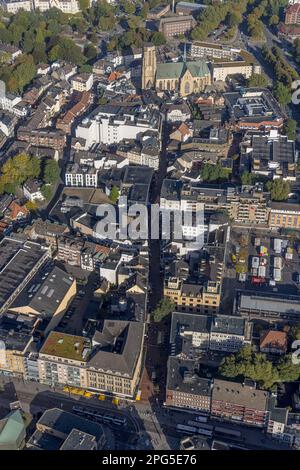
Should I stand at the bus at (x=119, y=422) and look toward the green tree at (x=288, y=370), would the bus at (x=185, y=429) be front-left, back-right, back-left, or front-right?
front-right

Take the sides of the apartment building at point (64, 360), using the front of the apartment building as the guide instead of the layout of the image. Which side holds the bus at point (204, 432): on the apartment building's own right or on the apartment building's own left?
on the apartment building's own left

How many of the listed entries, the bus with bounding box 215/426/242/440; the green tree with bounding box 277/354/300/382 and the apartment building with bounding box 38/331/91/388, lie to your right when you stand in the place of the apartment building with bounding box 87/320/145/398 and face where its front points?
1

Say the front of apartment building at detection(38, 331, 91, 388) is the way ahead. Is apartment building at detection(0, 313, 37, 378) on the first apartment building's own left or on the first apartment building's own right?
on the first apartment building's own right

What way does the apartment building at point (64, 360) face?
toward the camera

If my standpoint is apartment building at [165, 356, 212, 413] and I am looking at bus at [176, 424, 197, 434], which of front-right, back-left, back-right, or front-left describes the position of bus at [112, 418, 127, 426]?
front-right

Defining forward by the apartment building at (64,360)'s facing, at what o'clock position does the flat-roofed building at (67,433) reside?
the flat-roofed building at (67,433) is roughly at 12 o'clock from the apartment building at (64,360).

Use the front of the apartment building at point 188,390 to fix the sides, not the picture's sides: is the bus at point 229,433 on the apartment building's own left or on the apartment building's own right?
on the apartment building's own left
